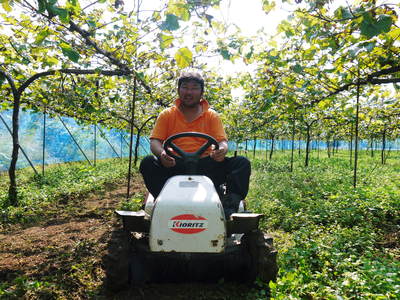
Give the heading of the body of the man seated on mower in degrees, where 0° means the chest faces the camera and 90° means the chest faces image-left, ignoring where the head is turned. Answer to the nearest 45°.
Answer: approximately 0°

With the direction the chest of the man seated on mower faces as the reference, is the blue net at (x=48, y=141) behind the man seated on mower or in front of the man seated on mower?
behind
